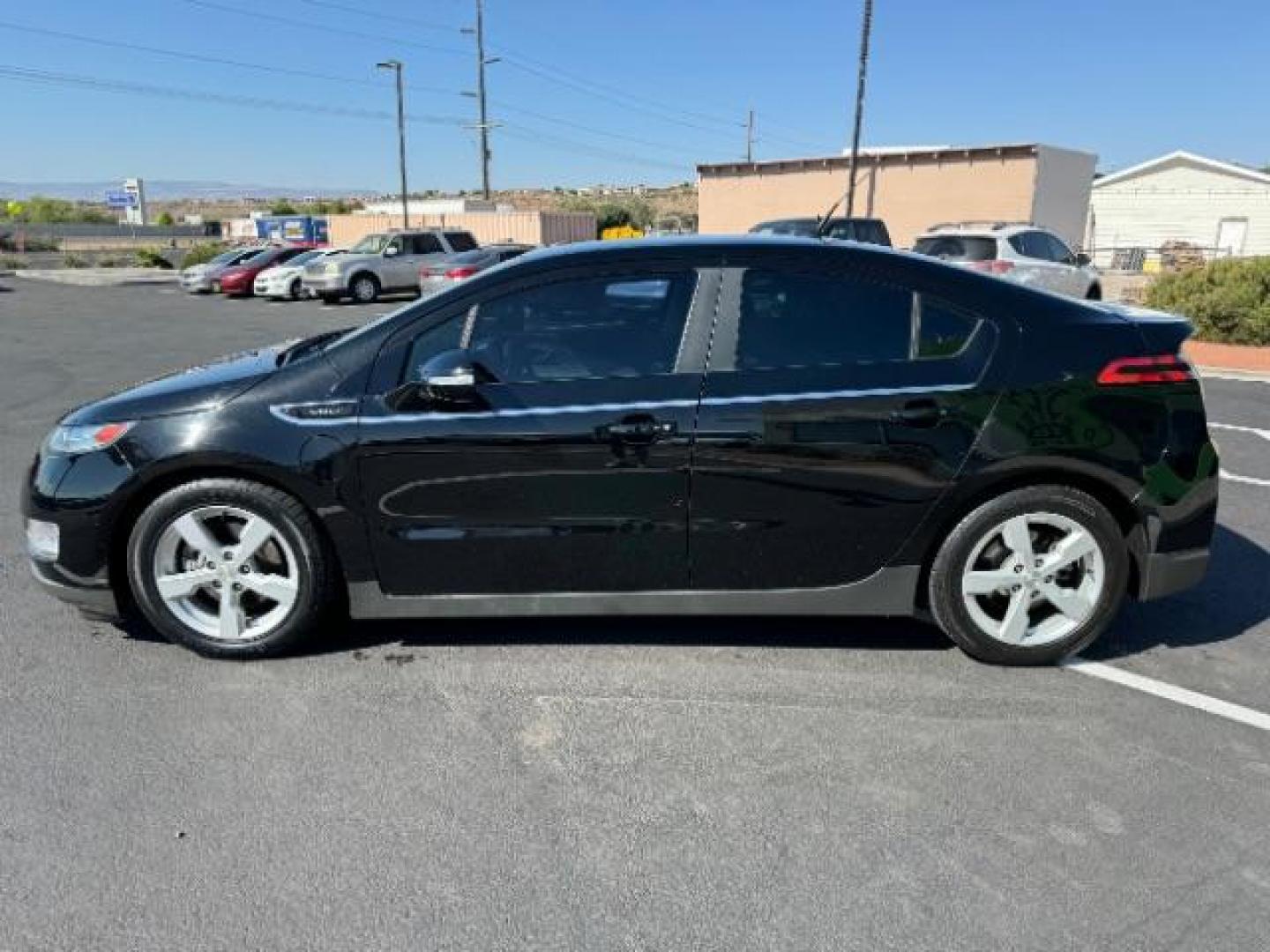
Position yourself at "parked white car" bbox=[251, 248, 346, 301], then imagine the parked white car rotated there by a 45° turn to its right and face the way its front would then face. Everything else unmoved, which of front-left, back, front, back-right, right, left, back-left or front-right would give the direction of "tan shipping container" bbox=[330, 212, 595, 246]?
back-right

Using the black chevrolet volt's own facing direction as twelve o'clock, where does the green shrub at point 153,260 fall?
The green shrub is roughly at 2 o'clock from the black chevrolet volt.

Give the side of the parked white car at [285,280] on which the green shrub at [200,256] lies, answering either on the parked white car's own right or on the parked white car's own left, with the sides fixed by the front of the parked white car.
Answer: on the parked white car's own right

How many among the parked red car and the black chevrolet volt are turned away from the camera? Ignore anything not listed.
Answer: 0

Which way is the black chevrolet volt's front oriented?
to the viewer's left

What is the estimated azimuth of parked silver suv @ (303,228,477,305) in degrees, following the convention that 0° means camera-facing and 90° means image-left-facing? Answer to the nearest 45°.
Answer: approximately 45°

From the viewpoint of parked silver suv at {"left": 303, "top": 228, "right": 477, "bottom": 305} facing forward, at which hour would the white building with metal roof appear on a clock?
The white building with metal roof is roughly at 7 o'clock from the parked silver suv.

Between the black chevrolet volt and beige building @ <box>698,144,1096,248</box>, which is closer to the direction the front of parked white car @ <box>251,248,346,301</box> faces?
the black chevrolet volt

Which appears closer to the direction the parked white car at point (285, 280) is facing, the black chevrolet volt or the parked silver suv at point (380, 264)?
the black chevrolet volt

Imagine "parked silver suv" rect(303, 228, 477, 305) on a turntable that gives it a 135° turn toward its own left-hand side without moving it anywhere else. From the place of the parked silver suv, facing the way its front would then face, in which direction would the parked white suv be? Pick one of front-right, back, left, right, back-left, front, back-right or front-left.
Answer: front-right

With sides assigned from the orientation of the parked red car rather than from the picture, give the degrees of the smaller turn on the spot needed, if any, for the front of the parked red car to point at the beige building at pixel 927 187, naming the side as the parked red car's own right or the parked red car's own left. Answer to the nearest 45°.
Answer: approximately 135° to the parked red car's own left

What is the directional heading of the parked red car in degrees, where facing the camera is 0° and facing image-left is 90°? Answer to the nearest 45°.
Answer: approximately 45°
